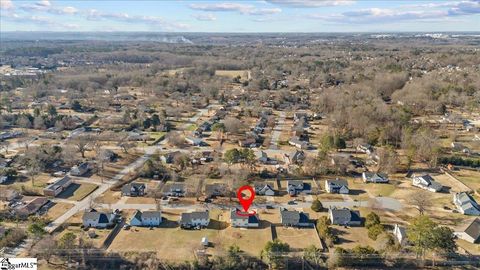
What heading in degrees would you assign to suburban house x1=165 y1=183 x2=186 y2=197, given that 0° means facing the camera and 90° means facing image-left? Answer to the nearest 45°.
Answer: approximately 0°

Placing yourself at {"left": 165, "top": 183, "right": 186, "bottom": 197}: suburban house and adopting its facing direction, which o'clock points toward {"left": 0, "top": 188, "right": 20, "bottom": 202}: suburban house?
{"left": 0, "top": 188, "right": 20, "bottom": 202}: suburban house is roughly at 3 o'clock from {"left": 165, "top": 183, "right": 186, "bottom": 197}: suburban house.

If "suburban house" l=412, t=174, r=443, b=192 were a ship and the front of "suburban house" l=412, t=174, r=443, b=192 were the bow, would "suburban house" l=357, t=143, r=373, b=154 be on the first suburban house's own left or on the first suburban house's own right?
on the first suburban house's own right

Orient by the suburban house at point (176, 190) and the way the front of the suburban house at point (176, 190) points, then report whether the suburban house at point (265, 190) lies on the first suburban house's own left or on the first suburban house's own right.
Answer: on the first suburban house's own left

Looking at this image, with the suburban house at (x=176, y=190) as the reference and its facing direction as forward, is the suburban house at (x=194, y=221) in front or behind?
in front

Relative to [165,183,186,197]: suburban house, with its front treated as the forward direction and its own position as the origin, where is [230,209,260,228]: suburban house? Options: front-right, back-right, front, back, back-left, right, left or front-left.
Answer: front-left

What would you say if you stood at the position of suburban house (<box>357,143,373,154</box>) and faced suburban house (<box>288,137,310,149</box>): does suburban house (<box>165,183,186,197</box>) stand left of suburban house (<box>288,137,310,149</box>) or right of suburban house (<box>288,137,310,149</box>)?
left

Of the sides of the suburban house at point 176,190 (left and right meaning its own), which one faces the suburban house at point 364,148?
left

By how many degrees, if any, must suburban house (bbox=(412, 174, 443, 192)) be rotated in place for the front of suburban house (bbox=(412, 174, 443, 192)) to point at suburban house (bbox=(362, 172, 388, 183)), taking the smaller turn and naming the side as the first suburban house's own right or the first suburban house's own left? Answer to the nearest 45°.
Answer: approximately 45° to the first suburban house's own right

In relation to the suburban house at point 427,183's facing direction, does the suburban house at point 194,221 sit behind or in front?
in front

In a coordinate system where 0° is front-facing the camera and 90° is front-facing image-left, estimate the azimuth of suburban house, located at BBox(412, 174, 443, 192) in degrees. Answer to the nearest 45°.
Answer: approximately 45°
